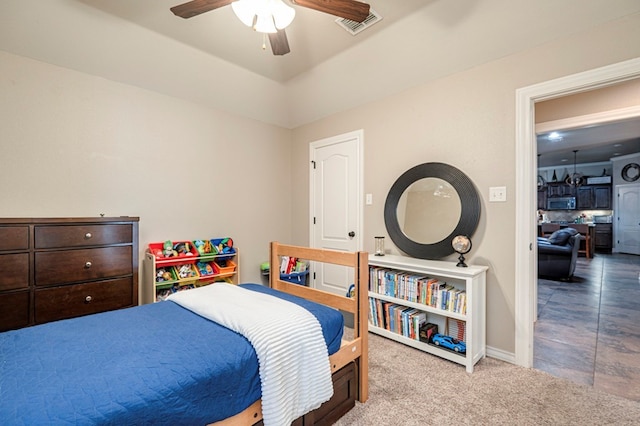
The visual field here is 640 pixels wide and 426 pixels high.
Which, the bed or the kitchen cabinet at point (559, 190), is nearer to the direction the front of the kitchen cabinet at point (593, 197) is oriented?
the bed

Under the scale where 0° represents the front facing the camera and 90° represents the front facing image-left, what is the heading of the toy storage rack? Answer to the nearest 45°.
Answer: approximately 315°

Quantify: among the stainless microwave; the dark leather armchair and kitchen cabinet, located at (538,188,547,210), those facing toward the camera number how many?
2

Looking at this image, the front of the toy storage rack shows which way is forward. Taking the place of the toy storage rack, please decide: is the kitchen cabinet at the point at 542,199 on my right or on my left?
on my left

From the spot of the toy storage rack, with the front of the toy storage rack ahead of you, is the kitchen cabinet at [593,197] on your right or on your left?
on your left

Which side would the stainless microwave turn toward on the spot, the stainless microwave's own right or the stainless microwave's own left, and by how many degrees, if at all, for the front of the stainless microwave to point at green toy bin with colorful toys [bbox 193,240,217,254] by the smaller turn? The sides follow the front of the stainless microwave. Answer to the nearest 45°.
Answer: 0° — it already faces it

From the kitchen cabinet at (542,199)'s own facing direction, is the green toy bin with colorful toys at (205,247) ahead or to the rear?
ahead

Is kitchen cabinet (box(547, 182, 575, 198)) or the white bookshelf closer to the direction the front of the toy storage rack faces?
the white bookshelf

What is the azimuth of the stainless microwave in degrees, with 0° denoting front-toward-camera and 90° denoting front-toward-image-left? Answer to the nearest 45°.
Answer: approximately 0°

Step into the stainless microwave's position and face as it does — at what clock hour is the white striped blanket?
The white striped blanket is roughly at 12 o'clock from the stainless microwave.

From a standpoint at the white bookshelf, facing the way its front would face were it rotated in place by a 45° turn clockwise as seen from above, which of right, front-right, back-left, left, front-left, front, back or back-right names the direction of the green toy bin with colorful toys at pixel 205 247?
front

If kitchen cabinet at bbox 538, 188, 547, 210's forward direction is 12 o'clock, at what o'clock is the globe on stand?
The globe on stand is roughly at 12 o'clock from the kitchen cabinet.

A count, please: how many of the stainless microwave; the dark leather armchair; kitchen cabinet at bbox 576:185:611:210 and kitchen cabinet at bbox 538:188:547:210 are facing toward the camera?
3

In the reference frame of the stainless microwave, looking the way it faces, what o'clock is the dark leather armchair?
The dark leather armchair is roughly at 12 o'clock from the stainless microwave.

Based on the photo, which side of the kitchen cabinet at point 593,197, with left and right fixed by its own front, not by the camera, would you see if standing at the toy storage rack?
front
